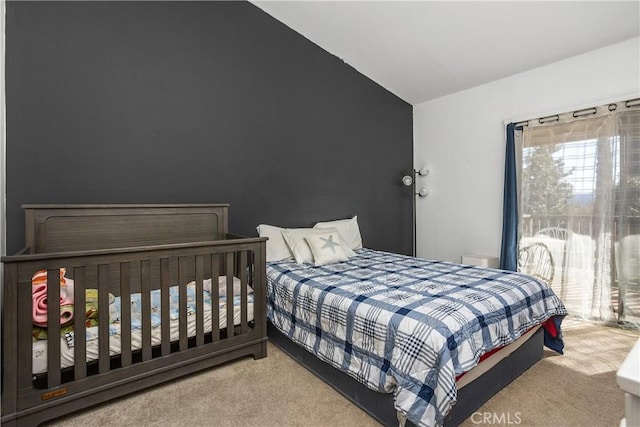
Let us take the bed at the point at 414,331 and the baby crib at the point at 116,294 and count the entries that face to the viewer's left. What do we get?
0

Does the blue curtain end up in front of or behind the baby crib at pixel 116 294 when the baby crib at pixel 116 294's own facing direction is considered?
in front

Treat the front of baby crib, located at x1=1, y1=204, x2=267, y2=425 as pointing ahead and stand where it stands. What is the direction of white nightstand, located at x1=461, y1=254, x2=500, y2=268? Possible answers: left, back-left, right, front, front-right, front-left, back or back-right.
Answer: front-left

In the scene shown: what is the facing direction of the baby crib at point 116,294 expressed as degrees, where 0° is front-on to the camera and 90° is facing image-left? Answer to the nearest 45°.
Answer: approximately 315°

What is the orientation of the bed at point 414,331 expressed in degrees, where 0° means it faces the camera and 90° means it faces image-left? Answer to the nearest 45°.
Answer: approximately 315°

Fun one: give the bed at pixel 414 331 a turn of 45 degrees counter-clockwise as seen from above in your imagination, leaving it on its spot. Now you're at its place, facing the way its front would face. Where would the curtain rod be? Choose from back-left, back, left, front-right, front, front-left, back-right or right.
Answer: front-left

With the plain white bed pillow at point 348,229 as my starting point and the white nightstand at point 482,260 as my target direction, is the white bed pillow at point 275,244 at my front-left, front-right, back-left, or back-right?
back-right

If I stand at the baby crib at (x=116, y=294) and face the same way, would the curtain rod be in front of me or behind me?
in front

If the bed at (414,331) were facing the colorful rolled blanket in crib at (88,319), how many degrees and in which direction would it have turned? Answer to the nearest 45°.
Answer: approximately 135° to its right

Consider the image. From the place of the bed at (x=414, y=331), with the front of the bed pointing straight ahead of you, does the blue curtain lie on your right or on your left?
on your left
